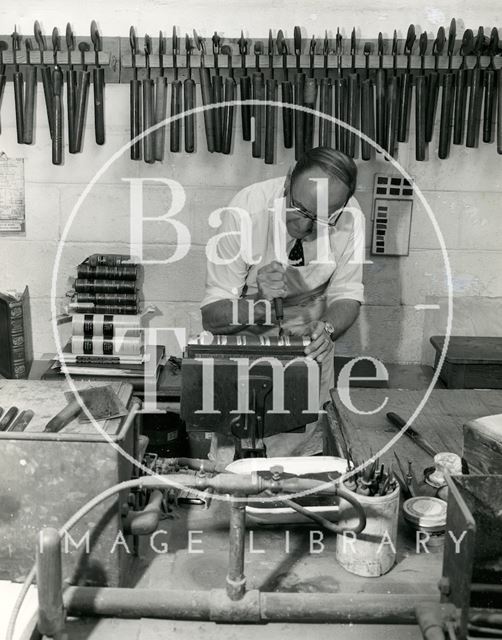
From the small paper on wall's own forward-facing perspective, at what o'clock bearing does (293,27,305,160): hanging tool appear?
The hanging tool is roughly at 10 o'clock from the small paper on wall.

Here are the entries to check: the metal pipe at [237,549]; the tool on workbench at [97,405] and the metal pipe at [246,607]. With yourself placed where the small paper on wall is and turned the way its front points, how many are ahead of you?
3

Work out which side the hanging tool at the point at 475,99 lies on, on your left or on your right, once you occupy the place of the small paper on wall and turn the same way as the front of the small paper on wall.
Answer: on your left

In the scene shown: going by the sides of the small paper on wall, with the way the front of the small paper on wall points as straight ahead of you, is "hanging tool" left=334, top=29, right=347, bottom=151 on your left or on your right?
on your left

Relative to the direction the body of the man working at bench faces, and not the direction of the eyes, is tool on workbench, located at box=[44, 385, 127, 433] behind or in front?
in front

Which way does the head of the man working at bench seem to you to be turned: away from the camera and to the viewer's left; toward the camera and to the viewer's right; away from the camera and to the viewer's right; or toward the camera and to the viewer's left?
toward the camera and to the viewer's left

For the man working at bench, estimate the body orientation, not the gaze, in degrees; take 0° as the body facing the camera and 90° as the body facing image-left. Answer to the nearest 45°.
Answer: approximately 0°

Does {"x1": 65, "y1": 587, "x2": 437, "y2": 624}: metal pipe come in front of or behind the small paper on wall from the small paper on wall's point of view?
in front

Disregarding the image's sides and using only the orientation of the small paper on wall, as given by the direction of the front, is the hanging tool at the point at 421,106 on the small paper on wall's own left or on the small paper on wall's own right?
on the small paper on wall's own left

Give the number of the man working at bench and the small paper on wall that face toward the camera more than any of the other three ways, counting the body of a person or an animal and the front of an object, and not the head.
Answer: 2

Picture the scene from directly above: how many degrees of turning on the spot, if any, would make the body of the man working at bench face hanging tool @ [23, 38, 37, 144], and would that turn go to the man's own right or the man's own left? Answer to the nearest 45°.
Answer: approximately 90° to the man's own right

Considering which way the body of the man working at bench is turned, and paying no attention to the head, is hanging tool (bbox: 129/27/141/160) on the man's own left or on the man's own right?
on the man's own right
